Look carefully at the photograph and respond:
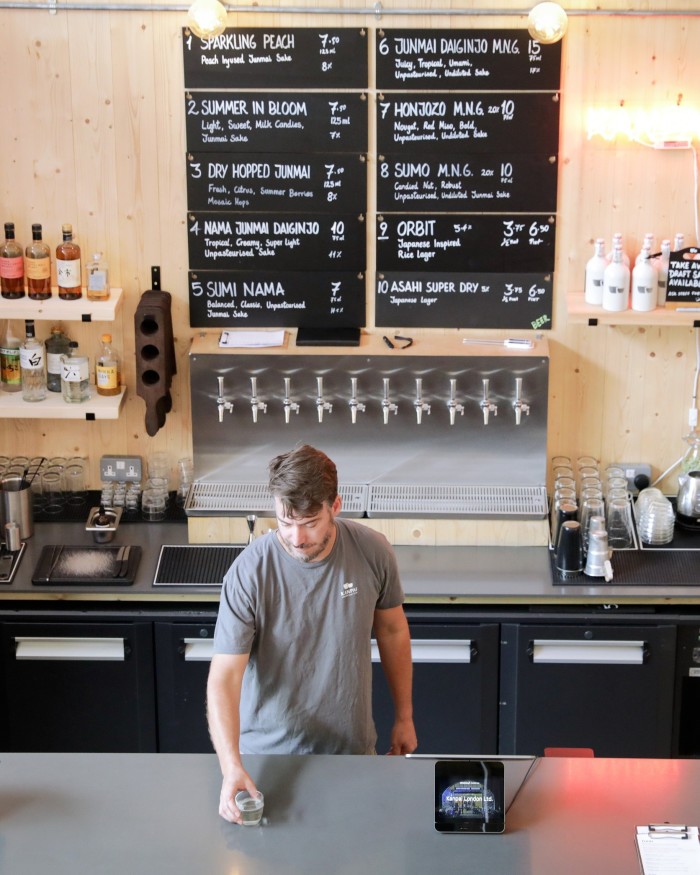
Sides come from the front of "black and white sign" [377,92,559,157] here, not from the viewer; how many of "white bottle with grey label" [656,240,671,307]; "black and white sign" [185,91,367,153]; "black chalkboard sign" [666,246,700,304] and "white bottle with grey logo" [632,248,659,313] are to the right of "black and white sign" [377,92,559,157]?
1

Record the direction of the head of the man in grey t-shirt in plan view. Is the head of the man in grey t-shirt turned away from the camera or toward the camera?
toward the camera

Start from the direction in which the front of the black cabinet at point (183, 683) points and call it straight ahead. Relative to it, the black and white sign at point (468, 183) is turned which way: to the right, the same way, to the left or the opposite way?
the same way

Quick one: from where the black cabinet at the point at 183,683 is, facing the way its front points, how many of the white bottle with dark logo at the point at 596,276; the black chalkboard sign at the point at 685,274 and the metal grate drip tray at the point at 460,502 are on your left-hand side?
3

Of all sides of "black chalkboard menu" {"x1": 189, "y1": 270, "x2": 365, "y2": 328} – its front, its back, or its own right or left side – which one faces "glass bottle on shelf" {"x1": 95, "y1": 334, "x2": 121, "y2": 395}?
right

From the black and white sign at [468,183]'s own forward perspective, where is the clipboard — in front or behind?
in front

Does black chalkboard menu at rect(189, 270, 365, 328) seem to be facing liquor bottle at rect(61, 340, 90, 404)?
no

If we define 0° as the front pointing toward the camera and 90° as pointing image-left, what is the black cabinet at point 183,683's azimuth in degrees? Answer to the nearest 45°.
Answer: approximately 0°

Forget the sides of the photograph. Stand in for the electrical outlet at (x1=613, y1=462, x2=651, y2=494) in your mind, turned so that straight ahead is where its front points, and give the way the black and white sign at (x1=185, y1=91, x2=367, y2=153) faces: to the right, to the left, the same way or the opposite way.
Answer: the same way

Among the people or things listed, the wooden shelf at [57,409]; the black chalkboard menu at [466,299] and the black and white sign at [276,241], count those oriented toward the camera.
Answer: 3

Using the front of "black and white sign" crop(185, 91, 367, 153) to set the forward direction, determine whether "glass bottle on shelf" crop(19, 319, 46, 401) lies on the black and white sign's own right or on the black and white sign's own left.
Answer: on the black and white sign's own right

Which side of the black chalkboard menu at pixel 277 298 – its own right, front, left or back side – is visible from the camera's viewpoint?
front

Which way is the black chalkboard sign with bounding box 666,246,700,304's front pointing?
toward the camera

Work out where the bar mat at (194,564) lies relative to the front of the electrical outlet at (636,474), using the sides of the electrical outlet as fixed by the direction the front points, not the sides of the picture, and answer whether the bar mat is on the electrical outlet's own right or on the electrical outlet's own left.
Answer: on the electrical outlet's own right

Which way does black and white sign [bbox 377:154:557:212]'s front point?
toward the camera

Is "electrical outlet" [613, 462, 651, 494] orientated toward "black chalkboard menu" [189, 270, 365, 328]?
no

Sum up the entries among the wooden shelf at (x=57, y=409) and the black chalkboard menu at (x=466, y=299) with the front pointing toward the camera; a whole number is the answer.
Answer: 2

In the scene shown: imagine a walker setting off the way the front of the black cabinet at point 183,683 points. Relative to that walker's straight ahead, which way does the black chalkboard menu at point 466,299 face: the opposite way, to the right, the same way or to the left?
the same way

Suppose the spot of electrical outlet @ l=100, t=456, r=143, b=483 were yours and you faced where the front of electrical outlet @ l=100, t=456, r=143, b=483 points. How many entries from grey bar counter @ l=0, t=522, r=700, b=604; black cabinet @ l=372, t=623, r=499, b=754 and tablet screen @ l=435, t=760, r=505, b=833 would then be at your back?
0

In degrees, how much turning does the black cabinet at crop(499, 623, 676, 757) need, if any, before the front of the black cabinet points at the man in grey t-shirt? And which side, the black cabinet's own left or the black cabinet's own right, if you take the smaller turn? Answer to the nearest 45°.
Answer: approximately 45° to the black cabinet's own right
